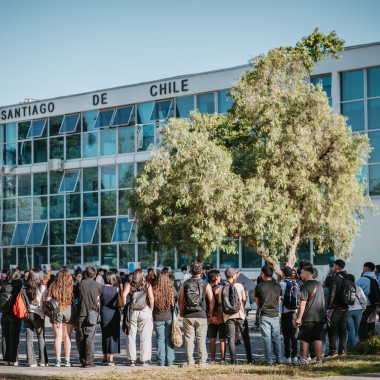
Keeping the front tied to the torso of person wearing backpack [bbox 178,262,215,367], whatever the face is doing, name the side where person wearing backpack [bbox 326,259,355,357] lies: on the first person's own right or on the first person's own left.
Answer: on the first person's own right

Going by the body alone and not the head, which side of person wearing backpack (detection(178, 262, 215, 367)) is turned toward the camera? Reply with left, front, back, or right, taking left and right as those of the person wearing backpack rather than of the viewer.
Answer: back

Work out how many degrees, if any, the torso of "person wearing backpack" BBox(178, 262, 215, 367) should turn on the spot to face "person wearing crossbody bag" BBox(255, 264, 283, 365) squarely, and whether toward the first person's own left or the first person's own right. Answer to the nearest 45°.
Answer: approximately 90° to the first person's own right

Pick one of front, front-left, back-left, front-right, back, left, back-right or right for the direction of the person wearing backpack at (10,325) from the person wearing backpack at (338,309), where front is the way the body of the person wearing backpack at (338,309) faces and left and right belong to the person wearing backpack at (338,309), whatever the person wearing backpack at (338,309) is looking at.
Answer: front-left

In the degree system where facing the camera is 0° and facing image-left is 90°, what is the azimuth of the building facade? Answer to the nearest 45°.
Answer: approximately 45°

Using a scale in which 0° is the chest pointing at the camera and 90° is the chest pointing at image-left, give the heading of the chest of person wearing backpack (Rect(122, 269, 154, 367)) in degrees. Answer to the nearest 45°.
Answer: approximately 180°

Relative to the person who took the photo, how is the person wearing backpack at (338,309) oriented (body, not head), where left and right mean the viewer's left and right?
facing away from the viewer and to the left of the viewer

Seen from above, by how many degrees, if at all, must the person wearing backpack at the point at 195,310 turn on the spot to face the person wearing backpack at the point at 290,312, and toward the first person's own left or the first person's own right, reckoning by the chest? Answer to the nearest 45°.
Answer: approximately 90° to the first person's own right

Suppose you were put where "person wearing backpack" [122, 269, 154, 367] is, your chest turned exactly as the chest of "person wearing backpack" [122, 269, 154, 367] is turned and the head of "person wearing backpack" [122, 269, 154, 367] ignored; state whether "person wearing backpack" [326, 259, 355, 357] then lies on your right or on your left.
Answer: on your right

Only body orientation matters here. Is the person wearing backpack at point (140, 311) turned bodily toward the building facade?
yes

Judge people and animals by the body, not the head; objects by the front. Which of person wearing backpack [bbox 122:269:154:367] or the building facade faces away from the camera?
the person wearing backpack

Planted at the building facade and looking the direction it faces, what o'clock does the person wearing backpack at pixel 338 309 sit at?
The person wearing backpack is roughly at 10 o'clock from the building facade.
